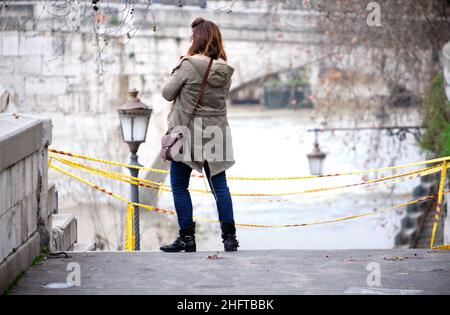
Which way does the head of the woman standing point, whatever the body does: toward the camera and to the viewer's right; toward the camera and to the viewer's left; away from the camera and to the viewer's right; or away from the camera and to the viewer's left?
away from the camera and to the viewer's left

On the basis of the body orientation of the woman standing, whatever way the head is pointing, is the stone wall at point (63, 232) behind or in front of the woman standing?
in front

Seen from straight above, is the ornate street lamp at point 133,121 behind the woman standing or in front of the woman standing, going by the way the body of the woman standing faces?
in front

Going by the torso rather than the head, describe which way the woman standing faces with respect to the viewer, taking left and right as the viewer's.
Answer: facing away from the viewer and to the left of the viewer

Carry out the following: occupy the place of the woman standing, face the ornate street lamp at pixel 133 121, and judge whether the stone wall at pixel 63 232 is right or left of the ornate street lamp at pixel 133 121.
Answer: left

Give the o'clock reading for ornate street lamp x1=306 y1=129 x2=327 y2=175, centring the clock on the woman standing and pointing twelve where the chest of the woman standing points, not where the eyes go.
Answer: The ornate street lamp is roughly at 2 o'clock from the woman standing.
